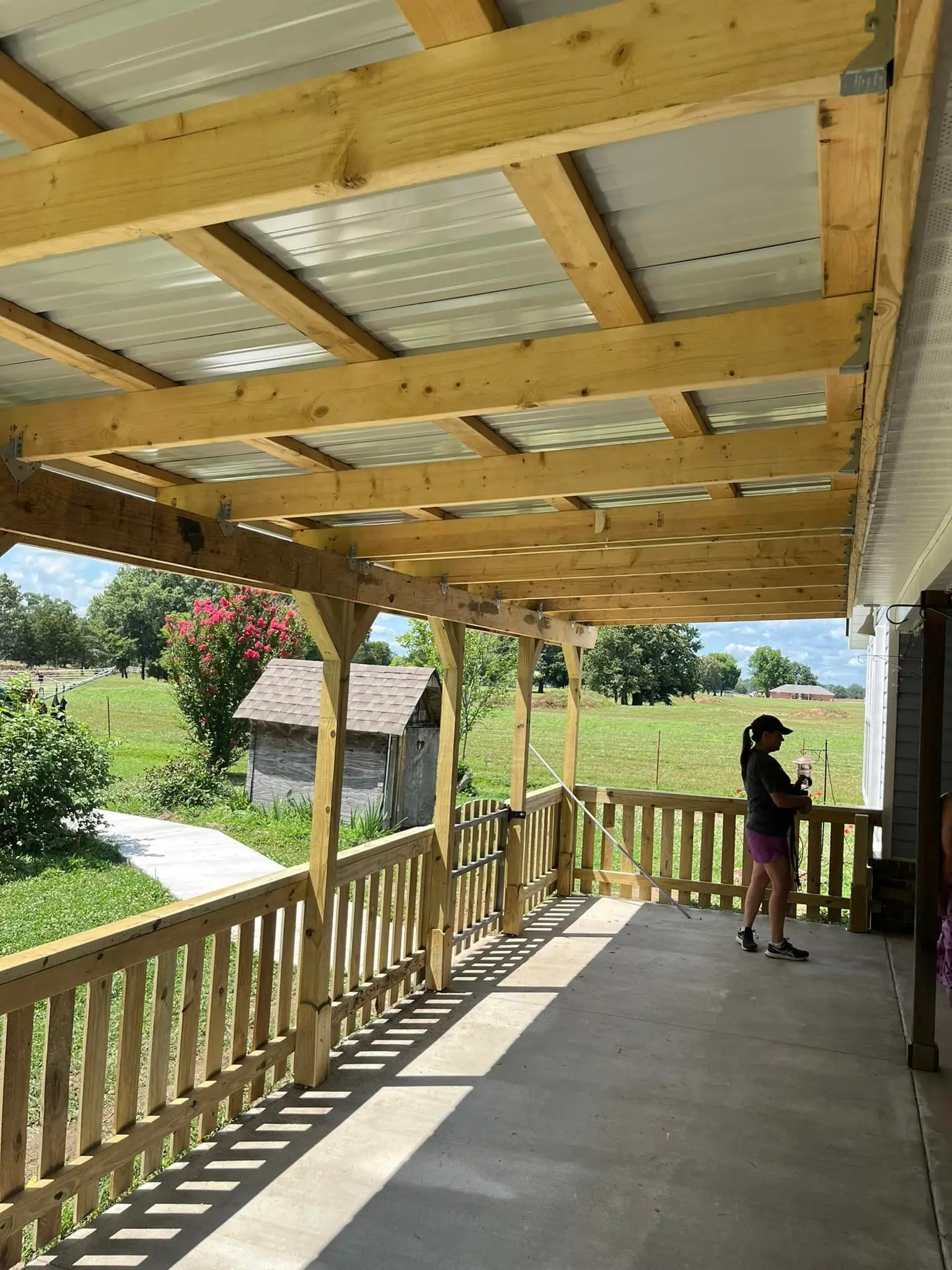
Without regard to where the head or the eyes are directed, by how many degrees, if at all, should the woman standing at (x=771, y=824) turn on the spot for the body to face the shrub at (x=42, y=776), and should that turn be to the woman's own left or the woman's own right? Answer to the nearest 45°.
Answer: approximately 180°

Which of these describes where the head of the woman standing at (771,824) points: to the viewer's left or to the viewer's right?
to the viewer's right

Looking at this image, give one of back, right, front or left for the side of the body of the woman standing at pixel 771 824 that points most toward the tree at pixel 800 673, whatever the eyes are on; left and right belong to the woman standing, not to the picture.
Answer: left

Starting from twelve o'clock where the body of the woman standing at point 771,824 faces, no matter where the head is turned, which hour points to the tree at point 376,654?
The tree is roughly at 8 o'clock from the woman standing.

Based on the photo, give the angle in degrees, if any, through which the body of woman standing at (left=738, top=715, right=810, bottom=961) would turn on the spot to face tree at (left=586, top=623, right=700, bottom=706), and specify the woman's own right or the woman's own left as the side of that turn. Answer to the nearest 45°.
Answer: approximately 90° to the woman's own left

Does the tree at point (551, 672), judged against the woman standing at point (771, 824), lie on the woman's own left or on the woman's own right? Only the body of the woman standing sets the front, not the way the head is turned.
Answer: on the woman's own left

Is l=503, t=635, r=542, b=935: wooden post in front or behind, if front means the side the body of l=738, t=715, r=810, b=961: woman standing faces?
behind

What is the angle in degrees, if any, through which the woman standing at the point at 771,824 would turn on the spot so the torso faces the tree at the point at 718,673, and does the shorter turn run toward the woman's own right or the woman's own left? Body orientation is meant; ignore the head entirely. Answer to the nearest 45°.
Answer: approximately 90° to the woman's own left

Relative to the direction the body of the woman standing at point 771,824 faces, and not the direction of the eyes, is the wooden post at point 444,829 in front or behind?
behind

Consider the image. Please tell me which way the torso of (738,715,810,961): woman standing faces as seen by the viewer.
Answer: to the viewer's right

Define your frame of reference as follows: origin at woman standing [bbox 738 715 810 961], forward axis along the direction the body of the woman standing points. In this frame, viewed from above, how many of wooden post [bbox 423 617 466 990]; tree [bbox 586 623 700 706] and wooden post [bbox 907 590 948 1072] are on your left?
1
